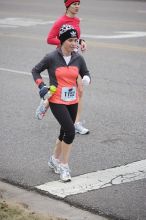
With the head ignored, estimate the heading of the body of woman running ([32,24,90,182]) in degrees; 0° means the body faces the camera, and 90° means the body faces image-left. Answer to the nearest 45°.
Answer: approximately 315°
